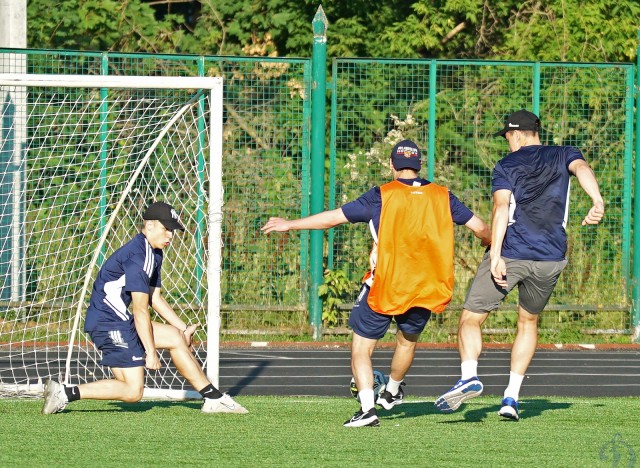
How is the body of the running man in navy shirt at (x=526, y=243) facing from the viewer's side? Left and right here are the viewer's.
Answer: facing away from the viewer and to the left of the viewer

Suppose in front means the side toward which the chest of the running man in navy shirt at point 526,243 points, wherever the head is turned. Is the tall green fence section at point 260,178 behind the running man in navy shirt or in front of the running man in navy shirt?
in front

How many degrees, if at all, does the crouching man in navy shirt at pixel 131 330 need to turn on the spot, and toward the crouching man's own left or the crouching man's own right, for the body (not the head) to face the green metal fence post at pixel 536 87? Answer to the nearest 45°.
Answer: approximately 45° to the crouching man's own left

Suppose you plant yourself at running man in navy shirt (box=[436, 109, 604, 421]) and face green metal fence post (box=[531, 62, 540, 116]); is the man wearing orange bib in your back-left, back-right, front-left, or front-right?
back-left

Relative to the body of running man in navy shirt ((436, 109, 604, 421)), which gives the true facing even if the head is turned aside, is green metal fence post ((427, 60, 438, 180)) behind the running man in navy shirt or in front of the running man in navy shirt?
in front

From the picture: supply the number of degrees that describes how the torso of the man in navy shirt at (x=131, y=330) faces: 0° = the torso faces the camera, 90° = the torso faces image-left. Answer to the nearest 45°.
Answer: approximately 270°

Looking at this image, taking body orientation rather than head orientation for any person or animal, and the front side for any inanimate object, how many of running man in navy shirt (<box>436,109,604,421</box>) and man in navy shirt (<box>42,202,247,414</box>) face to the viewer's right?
1

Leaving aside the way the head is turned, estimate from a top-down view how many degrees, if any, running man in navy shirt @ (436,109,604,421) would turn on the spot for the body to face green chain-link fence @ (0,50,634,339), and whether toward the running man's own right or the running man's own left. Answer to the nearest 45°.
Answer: approximately 45° to the running man's own right

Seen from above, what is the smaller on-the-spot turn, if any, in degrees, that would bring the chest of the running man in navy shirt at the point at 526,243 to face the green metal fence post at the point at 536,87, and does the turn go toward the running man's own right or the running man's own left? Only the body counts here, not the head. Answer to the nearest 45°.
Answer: approximately 45° to the running man's own right

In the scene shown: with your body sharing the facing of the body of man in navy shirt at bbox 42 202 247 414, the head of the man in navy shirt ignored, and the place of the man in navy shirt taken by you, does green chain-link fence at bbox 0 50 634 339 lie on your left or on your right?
on your left

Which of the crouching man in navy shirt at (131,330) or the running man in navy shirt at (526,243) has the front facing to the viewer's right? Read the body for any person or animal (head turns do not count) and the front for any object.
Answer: the crouching man in navy shirt at (131,330)
